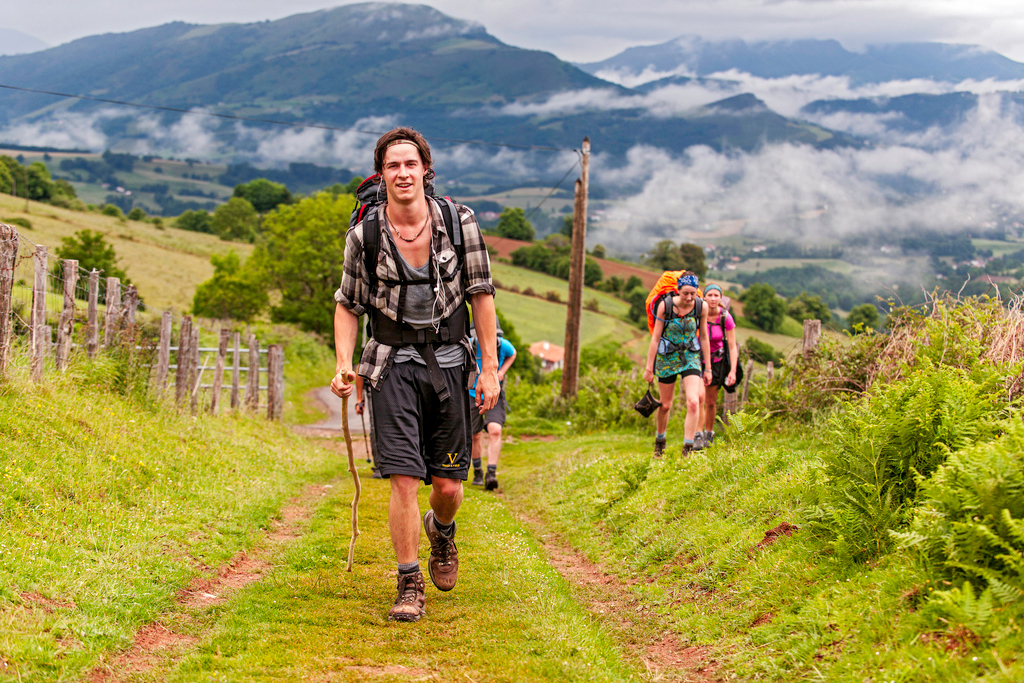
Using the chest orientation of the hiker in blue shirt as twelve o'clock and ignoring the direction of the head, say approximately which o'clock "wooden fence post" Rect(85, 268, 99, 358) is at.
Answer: The wooden fence post is roughly at 3 o'clock from the hiker in blue shirt.

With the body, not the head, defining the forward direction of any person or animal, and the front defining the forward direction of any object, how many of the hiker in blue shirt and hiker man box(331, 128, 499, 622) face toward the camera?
2

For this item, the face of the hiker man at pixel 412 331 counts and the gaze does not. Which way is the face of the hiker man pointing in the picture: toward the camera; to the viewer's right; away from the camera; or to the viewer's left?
toward the camera

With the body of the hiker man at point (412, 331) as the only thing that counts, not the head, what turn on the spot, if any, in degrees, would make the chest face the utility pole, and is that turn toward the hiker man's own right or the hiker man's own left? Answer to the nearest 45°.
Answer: approximately 180°

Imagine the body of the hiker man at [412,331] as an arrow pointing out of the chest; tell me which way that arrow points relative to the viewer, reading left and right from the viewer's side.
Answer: facing the viewer

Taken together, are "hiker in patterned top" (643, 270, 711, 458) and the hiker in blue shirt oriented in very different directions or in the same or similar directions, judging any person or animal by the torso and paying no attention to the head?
same or similar directions

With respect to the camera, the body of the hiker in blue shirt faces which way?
toward the camera

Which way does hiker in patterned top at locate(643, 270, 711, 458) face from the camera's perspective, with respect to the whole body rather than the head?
toward the camera

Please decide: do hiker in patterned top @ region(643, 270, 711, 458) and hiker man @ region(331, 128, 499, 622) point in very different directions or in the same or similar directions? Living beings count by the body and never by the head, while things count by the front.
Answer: same or similar directions

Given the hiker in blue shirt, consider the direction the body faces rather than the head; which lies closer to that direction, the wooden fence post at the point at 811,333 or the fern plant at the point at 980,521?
the fern plant

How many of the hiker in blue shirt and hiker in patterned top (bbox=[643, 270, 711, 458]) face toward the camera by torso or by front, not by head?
2
